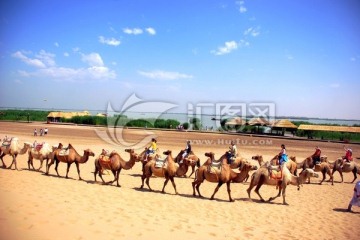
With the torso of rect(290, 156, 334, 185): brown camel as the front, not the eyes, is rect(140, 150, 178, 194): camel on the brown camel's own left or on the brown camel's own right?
on the brown camel's own left

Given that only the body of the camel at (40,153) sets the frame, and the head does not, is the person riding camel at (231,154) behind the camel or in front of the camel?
in front

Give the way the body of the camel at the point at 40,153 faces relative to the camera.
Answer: to the viewer's right

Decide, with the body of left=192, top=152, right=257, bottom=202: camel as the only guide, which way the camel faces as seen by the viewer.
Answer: to the viewer's right

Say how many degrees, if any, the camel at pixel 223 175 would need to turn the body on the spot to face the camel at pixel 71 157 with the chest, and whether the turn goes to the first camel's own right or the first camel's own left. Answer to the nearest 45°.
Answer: approximately 180°

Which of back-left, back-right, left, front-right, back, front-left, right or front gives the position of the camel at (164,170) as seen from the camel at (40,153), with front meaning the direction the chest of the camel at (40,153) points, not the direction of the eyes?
front-right

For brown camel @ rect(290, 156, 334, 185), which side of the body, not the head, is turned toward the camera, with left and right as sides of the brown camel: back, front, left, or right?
left
